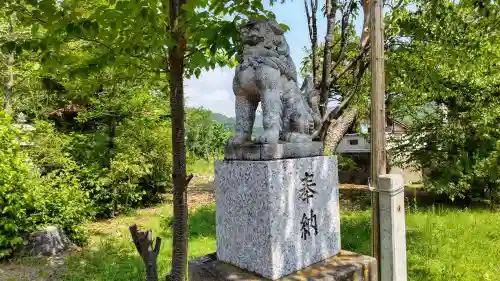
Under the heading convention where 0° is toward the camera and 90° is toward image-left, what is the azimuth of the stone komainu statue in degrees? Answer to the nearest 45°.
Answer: approximately 45°

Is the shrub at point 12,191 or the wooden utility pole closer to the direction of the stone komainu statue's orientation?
the shrub

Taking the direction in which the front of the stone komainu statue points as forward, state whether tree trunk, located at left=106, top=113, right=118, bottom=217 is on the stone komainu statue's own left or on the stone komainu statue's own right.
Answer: on the stone komainu statue's own right

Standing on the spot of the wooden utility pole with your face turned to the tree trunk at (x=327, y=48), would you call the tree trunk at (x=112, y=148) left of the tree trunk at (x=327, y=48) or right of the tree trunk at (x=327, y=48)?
left

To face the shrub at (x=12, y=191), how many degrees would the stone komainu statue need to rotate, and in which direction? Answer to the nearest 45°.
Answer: approximately 90° to its right

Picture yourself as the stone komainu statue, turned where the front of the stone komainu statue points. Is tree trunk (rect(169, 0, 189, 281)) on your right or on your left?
on your right
